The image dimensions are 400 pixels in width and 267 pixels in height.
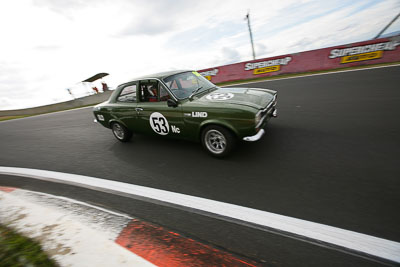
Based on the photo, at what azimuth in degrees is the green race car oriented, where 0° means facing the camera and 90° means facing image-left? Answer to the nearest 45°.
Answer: approximately 315°
